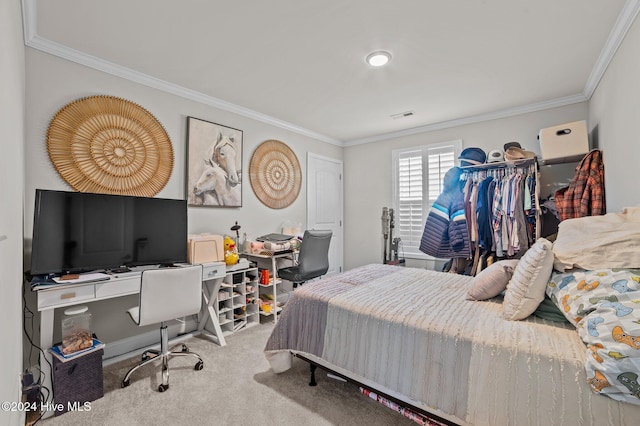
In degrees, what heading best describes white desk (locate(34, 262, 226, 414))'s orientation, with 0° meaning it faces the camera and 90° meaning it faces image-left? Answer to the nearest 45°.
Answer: approximately 315°

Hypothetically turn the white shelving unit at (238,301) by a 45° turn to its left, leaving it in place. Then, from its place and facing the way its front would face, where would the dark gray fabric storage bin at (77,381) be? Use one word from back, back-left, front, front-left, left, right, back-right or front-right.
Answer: back-right

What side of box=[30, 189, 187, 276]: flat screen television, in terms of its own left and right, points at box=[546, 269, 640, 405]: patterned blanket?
front

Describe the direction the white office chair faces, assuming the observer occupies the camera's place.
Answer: facing away from the viewer and to the left of the viewer

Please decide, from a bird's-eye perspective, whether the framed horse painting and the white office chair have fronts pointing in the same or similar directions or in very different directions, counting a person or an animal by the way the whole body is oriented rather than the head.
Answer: very different directions

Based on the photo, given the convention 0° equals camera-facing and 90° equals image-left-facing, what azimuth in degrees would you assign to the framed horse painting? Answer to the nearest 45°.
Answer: approximately 315°

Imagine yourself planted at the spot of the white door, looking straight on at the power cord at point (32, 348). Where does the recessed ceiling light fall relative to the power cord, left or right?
left

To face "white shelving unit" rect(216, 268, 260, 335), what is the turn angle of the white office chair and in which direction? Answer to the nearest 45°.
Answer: approximately 90° to its right

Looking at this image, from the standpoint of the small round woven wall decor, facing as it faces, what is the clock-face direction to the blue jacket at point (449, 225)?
The blue jacket is roughly at 11 o'clock from the small round woven wall decor.

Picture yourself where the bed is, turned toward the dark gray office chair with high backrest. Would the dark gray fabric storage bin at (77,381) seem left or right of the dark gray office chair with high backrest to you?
left

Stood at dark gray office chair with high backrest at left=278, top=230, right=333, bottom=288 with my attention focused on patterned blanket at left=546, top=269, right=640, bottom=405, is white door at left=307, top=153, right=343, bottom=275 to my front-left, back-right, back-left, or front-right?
back-left

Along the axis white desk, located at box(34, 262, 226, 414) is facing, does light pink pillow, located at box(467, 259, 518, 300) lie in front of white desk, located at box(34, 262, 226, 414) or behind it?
in front
